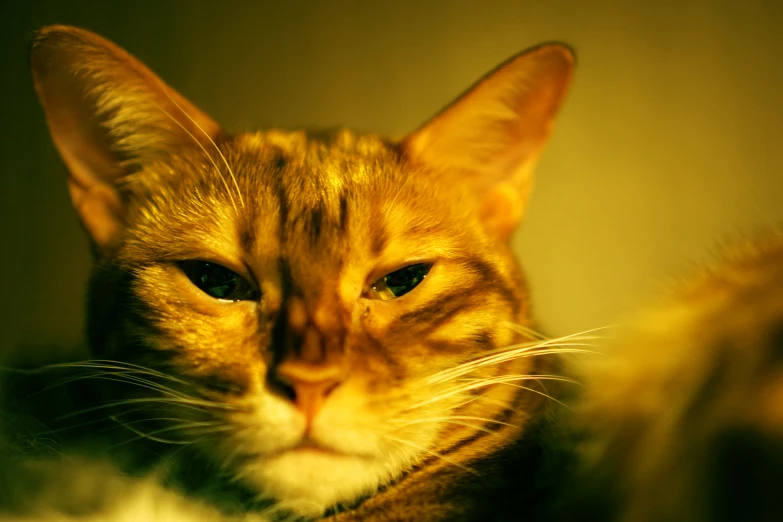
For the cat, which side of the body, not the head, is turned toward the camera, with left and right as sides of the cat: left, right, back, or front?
front
